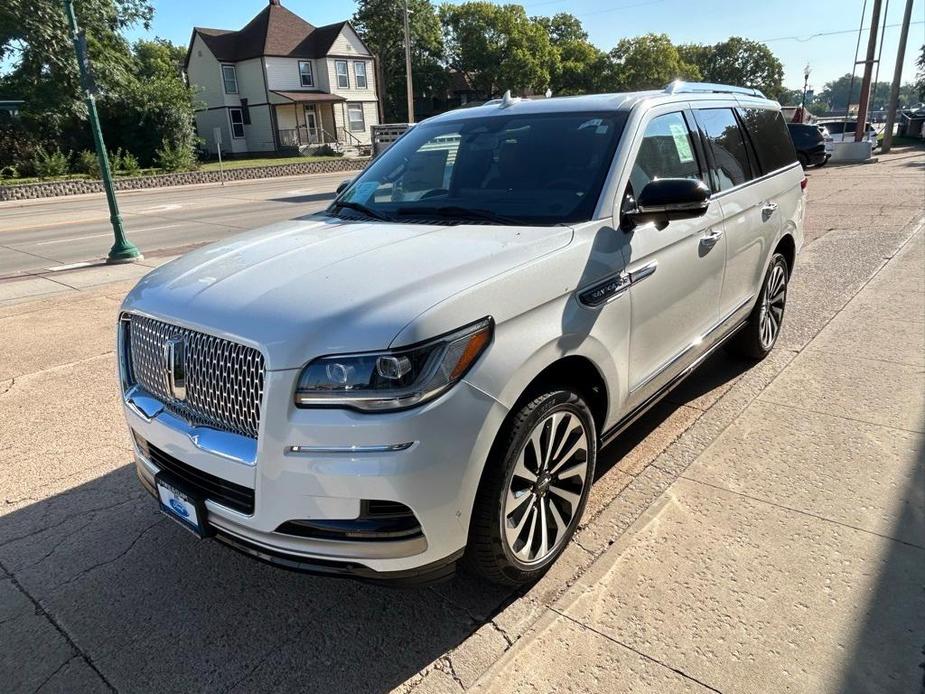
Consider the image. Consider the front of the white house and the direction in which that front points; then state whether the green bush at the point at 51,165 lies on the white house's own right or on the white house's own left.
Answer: on the white house's own right

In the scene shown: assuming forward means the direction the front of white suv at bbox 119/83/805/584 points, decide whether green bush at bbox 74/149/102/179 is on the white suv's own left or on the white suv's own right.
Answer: on the white suv's own right

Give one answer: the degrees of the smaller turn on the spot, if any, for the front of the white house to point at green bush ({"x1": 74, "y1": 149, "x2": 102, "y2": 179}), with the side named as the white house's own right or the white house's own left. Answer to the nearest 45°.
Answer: approximately 90° to the white house's own right

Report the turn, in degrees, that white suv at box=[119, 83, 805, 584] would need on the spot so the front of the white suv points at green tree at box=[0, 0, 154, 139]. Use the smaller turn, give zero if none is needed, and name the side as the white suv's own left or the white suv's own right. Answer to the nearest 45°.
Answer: approximately 90° to the white suv's own right

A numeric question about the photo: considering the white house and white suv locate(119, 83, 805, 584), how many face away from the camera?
0

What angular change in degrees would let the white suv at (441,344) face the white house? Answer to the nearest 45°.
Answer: approximately 135° to its right

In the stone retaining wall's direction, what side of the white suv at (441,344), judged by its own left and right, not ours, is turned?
right

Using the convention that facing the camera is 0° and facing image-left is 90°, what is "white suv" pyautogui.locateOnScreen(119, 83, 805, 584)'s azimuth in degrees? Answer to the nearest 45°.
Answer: approximately 45°
